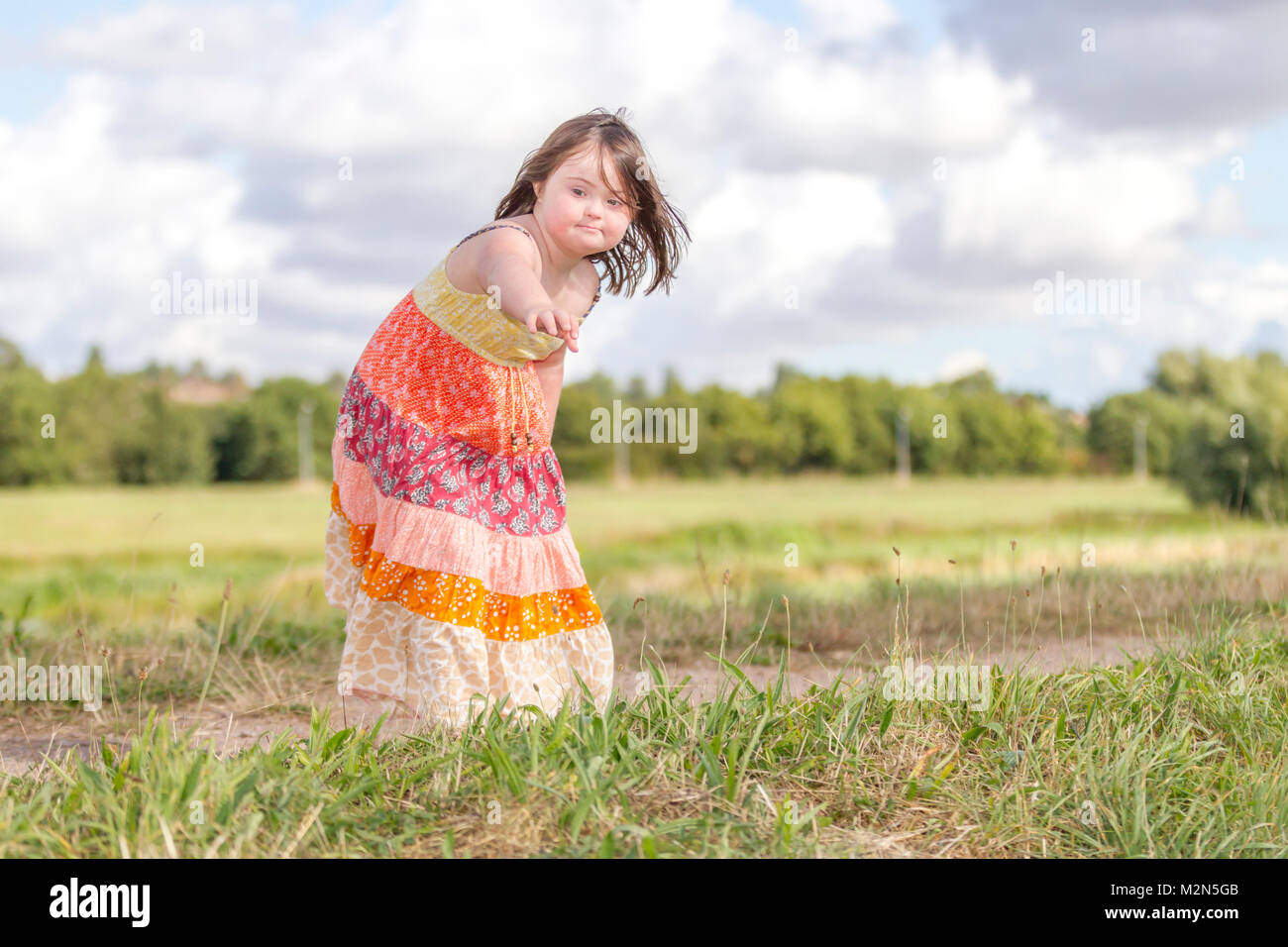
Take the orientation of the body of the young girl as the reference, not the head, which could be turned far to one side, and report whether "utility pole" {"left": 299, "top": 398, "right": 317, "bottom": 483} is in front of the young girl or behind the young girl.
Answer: behind

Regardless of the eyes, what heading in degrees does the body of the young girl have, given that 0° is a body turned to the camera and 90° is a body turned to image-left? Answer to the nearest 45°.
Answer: approximately 315°

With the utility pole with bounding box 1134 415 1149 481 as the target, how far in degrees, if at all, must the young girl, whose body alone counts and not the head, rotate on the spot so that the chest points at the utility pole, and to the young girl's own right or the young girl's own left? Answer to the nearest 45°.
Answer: approximately 90° to the young girl's own left
